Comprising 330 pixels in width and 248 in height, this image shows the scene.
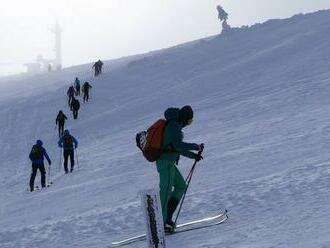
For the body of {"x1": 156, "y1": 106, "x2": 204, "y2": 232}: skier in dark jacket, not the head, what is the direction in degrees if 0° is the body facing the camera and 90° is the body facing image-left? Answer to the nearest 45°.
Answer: approximately 270°

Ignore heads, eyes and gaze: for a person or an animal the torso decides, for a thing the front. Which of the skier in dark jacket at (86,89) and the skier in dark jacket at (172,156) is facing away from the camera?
the skier in dark jacket at (86,89)

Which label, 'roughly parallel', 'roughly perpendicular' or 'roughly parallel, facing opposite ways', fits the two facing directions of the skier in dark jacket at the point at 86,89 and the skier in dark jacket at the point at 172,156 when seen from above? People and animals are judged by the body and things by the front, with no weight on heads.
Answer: roughly perpendicular

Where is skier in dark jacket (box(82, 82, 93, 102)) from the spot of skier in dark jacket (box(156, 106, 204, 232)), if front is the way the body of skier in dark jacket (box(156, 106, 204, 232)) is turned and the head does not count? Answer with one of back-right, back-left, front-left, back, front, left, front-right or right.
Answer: left

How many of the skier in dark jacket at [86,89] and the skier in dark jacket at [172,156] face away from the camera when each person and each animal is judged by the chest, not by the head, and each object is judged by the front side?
1

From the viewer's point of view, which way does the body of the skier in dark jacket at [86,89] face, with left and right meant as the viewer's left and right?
facing away from the viewer

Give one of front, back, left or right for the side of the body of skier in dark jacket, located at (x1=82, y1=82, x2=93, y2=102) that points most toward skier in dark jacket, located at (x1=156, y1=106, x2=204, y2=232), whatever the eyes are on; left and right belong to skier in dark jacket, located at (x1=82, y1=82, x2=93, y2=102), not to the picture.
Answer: back
